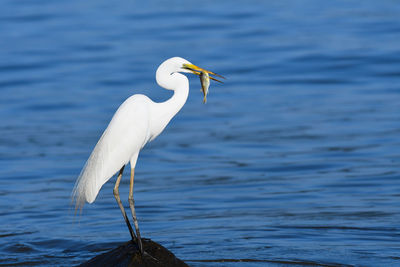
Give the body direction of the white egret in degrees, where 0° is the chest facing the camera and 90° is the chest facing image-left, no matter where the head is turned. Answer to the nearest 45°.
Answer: approximately 270°
